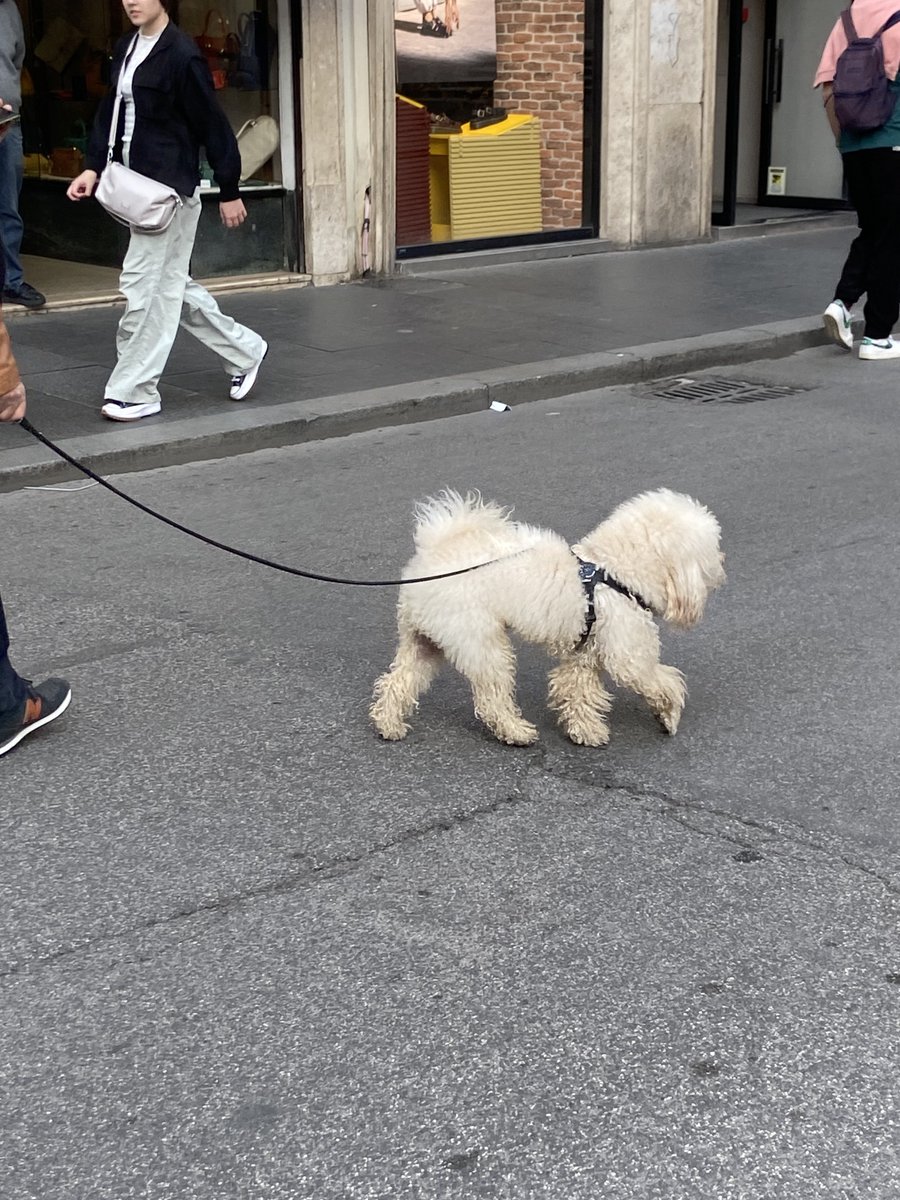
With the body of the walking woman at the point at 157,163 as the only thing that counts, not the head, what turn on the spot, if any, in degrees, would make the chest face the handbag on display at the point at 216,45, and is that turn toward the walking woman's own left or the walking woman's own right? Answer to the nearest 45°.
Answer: approximately 135° to the walking woman's own right

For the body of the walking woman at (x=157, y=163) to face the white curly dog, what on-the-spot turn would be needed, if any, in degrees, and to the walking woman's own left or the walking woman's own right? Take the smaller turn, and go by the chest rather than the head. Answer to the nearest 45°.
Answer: approximately 45° to the walking woman's own left

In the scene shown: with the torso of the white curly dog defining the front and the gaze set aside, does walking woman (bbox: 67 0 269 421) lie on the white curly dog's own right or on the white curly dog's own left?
on the white curly dog's own left

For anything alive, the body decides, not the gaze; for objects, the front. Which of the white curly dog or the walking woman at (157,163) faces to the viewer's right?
the white curly dog

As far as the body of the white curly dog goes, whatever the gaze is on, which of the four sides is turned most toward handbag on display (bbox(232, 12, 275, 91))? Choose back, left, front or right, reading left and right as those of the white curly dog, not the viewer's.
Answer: left

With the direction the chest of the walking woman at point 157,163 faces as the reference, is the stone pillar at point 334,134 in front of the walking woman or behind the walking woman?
behind

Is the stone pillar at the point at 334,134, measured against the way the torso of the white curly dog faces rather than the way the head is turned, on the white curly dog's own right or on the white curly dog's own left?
on the white curly dog's own left

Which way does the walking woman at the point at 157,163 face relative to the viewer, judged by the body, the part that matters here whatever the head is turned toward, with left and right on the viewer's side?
facing the viewer and to the left of the viewer

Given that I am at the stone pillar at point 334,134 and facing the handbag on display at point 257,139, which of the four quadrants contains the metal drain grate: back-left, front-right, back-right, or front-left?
back-left

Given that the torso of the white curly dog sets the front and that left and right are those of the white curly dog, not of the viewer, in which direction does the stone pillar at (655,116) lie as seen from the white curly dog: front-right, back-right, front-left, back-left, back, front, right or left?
left

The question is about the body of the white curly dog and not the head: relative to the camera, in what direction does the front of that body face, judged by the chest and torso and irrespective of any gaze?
to the viewer's right

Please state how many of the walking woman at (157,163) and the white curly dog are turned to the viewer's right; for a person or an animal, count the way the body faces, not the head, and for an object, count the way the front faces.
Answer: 1

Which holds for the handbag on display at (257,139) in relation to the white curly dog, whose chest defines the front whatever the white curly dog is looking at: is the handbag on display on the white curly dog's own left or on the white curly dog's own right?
on the white curly dog's own left

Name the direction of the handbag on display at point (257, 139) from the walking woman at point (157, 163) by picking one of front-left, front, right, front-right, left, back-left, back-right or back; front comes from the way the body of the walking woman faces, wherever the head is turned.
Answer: back-right
